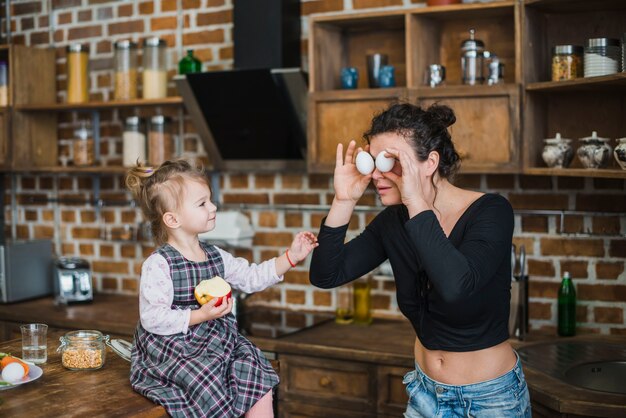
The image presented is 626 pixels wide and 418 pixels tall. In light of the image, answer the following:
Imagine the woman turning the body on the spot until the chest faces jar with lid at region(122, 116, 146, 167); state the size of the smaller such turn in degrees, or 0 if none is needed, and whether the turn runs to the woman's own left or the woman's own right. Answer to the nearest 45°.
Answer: approximately 90° to the woman's own right

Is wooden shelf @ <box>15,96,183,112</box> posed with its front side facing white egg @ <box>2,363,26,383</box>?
yes

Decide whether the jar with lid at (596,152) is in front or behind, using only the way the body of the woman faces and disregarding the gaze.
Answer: behind

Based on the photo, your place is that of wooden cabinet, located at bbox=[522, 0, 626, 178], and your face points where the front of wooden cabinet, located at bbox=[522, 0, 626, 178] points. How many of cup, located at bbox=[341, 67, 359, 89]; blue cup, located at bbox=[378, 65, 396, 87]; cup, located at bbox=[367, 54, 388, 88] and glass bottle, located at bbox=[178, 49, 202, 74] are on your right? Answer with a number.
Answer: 4

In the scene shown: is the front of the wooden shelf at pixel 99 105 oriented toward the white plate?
yes

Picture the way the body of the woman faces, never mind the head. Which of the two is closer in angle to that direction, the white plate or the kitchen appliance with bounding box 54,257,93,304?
the white plate

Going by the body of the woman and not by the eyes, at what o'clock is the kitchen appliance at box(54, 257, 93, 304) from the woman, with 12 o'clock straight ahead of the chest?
The kitchen appliance is roughly at 3 o'clock from the woman.

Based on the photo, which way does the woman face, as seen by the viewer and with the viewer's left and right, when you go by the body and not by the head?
facing the viewer and to the left of the viewer

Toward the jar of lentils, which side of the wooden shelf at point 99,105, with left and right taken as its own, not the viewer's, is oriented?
front

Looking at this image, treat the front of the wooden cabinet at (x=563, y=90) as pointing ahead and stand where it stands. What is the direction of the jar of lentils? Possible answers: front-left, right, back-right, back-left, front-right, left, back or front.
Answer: front-right

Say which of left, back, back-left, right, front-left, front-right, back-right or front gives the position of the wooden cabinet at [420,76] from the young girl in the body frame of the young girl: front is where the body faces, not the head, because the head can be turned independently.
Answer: left

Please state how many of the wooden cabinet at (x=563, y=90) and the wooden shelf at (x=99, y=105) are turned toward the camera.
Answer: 2

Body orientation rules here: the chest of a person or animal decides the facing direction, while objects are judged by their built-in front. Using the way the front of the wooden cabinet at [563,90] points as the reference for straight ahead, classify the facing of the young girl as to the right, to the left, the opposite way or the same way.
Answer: to the left

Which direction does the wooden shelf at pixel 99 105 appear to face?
toward the camera

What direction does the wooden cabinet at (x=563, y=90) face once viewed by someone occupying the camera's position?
facing the viewer
